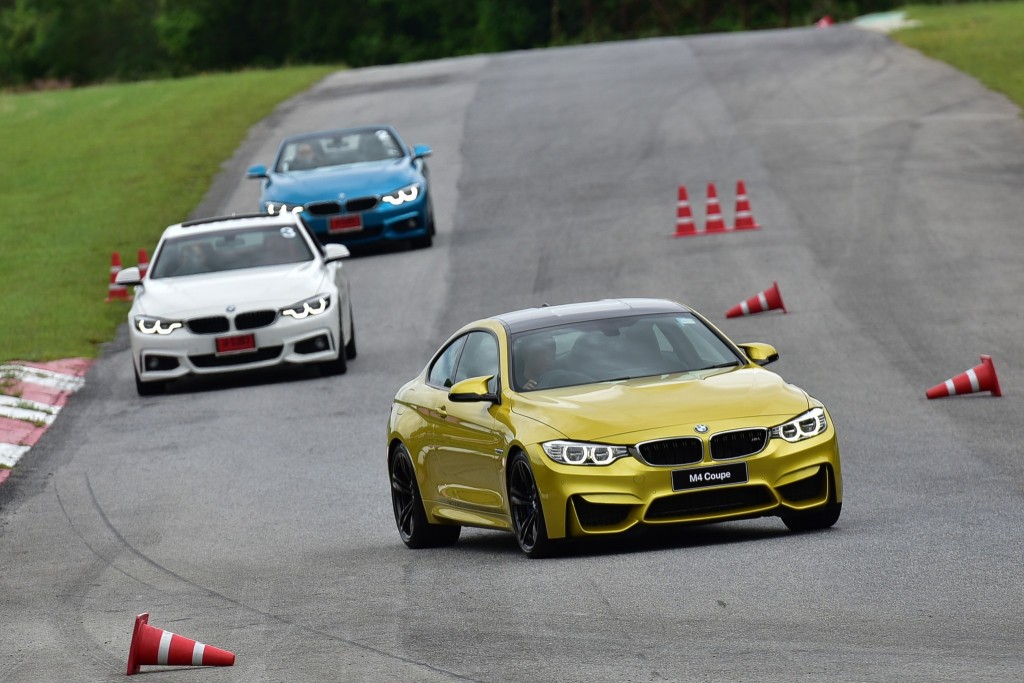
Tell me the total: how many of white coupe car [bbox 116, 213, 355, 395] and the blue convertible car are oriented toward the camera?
2

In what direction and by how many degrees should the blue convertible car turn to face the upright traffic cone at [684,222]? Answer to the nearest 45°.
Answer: approximately 90° to its left

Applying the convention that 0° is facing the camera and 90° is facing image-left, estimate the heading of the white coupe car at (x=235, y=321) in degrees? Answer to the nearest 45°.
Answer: approximately 0°

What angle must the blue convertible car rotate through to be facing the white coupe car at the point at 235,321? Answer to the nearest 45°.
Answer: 0° — it already faces it

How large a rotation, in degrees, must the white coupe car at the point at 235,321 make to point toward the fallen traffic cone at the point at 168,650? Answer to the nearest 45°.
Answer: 0° — it already faces it

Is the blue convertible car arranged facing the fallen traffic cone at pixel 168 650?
yes

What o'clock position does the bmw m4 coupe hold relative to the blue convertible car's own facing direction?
The bmw m4 coupe is roughly at 12 o'clock from the blue convertible car.

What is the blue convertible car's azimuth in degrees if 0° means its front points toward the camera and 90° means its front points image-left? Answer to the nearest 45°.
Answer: approximately 0°

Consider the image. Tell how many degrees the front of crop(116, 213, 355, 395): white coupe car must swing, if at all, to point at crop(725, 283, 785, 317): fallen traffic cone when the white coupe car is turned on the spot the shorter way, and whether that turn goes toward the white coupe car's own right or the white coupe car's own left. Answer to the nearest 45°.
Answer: approximately 90° to the white coupe car's own left

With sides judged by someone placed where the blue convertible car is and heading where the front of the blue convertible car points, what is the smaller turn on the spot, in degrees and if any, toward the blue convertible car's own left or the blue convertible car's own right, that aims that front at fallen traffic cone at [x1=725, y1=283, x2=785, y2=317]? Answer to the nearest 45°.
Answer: approximately 45° to the blue convertible car's own left
